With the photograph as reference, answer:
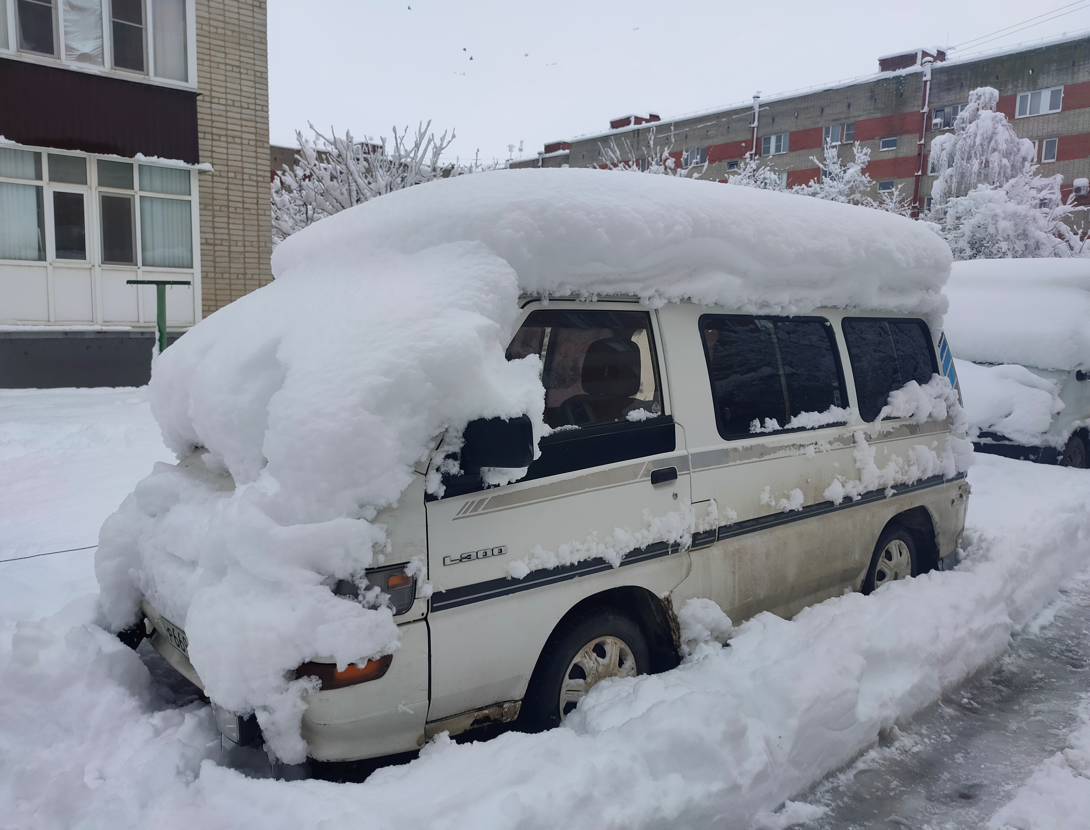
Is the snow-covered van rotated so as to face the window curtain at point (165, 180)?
no

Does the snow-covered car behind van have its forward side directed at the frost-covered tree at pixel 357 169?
no

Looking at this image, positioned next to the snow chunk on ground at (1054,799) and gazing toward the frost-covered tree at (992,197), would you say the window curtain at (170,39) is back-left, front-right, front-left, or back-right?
front-left

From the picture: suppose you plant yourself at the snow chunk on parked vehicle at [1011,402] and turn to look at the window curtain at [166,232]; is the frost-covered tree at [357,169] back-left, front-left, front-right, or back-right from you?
front-right

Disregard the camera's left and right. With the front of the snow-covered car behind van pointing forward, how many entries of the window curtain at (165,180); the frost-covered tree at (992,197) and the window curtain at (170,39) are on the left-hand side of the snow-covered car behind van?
0

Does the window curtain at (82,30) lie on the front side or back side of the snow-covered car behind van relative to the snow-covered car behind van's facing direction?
on the front side

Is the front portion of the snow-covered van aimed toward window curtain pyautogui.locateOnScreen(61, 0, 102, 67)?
no

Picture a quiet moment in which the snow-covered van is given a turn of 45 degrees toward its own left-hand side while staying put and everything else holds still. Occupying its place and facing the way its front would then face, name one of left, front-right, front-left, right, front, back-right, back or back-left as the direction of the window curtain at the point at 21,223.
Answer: back-right

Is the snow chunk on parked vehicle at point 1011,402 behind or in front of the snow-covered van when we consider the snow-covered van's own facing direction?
behind
